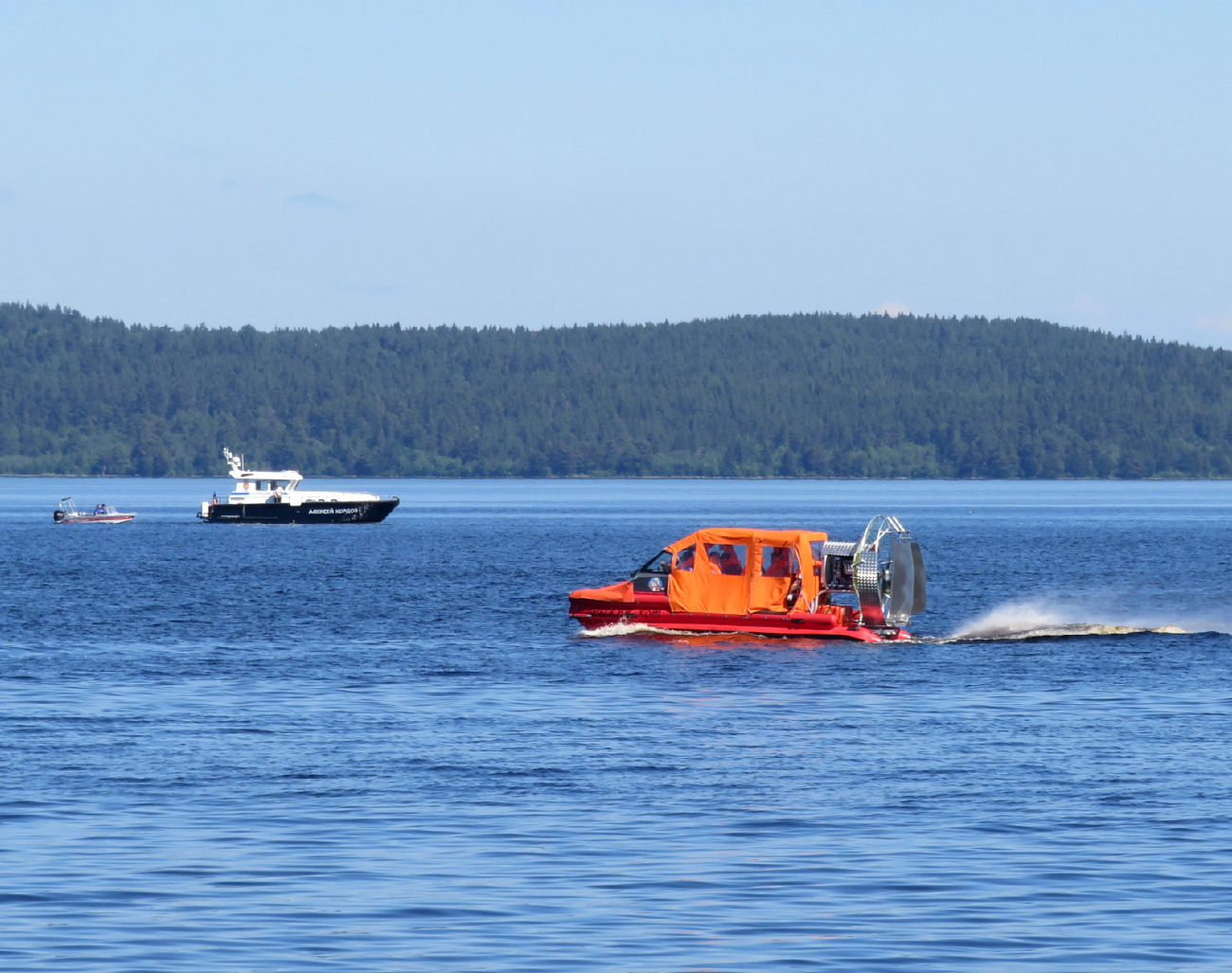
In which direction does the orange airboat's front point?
to the viewer's left
